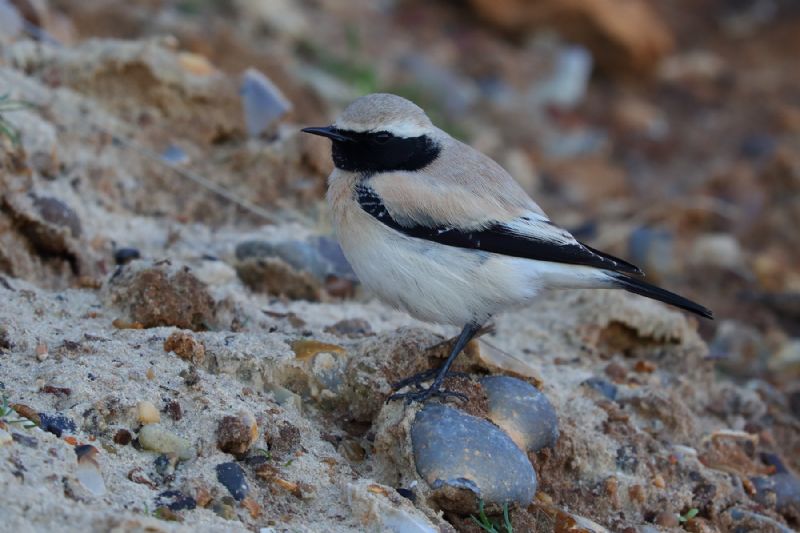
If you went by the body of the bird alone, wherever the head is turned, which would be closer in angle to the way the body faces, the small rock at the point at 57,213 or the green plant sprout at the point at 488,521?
the small rock

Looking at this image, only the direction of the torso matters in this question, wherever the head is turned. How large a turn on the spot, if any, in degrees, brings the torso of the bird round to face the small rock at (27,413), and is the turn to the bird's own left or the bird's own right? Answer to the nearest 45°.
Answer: approximately 45° to the bird's own left

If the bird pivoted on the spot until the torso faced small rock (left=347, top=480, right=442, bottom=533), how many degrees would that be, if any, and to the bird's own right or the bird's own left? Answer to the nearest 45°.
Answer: approximately 90° to the bird's own left

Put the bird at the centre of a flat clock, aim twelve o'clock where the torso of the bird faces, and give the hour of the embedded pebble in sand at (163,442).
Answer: The embedded pebble in sand is roughly at 10 o'clock from the bird.

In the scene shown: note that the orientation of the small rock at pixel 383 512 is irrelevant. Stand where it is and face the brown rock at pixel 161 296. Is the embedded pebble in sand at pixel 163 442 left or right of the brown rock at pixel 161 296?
left

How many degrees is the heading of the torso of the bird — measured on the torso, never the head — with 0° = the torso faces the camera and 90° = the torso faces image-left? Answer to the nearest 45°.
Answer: approximately 90°

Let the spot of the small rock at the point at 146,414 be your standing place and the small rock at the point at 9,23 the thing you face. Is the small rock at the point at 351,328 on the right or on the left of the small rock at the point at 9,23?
right

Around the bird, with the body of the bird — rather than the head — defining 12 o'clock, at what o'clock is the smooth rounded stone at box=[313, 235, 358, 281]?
The smooth rounded stone is roughly at 2 o'clock from the bird.

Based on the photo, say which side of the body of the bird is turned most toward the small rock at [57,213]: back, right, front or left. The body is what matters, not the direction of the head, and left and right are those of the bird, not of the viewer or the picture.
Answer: front

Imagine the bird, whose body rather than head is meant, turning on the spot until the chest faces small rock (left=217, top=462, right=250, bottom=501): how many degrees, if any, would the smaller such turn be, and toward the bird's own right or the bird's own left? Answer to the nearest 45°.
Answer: approximately 90° to the bird's own left

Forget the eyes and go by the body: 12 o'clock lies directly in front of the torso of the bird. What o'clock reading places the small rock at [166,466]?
The small rock is roughly at 10 o'clock from the bird.

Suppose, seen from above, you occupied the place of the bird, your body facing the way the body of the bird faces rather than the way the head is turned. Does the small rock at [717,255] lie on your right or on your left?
on your right

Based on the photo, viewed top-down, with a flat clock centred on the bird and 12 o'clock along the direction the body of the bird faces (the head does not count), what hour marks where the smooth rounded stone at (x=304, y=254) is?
The smooth rounded stone is roughly at 2 o'clock from the bird.

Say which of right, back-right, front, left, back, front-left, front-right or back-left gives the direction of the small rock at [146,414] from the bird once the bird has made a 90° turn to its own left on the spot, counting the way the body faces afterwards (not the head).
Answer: front-right

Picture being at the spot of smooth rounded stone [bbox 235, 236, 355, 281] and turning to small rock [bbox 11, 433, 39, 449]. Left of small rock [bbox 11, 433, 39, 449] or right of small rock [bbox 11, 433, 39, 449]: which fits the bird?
left

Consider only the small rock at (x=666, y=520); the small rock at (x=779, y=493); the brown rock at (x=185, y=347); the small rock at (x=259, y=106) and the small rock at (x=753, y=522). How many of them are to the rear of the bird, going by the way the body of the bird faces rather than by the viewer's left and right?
3

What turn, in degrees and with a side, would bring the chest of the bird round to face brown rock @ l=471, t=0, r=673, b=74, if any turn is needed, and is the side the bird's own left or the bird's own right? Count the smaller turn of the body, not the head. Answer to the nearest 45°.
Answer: approximately 90° to the bird's own right
